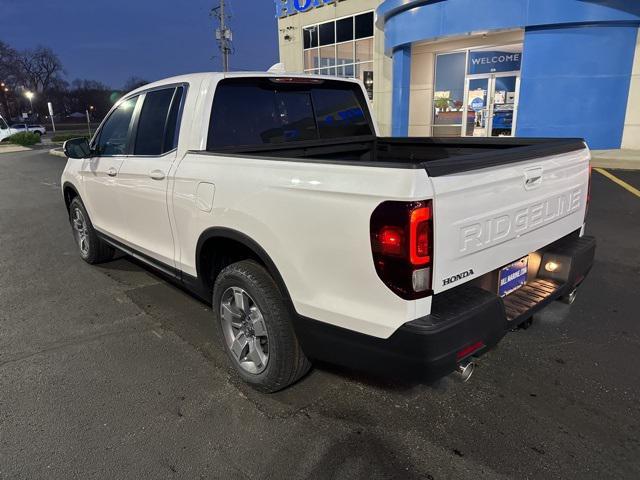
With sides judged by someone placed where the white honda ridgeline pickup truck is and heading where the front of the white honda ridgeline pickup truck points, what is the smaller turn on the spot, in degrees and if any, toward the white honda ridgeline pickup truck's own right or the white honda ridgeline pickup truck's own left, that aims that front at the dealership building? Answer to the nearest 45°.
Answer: approximately 90° to the white honda ridgeline pickup truck's own right

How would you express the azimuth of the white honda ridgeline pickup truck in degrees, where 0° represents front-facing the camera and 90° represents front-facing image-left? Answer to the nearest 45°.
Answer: approximately 135°

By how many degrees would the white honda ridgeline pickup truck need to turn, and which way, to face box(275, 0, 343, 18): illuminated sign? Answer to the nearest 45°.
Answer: approximately 45° to its right

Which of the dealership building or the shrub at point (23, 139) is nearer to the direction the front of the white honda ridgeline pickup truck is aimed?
the shrub

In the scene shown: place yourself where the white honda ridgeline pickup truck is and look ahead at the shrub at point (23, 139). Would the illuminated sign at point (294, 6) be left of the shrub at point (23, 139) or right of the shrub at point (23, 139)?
right

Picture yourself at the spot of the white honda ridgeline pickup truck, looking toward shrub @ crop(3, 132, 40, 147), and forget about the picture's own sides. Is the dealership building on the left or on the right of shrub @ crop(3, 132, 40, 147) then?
right

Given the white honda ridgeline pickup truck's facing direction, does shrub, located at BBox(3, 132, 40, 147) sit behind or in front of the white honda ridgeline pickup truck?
in front

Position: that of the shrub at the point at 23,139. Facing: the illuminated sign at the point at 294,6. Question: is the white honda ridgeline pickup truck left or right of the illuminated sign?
right

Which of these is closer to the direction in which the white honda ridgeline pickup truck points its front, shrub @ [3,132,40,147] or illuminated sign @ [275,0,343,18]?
the shrub
